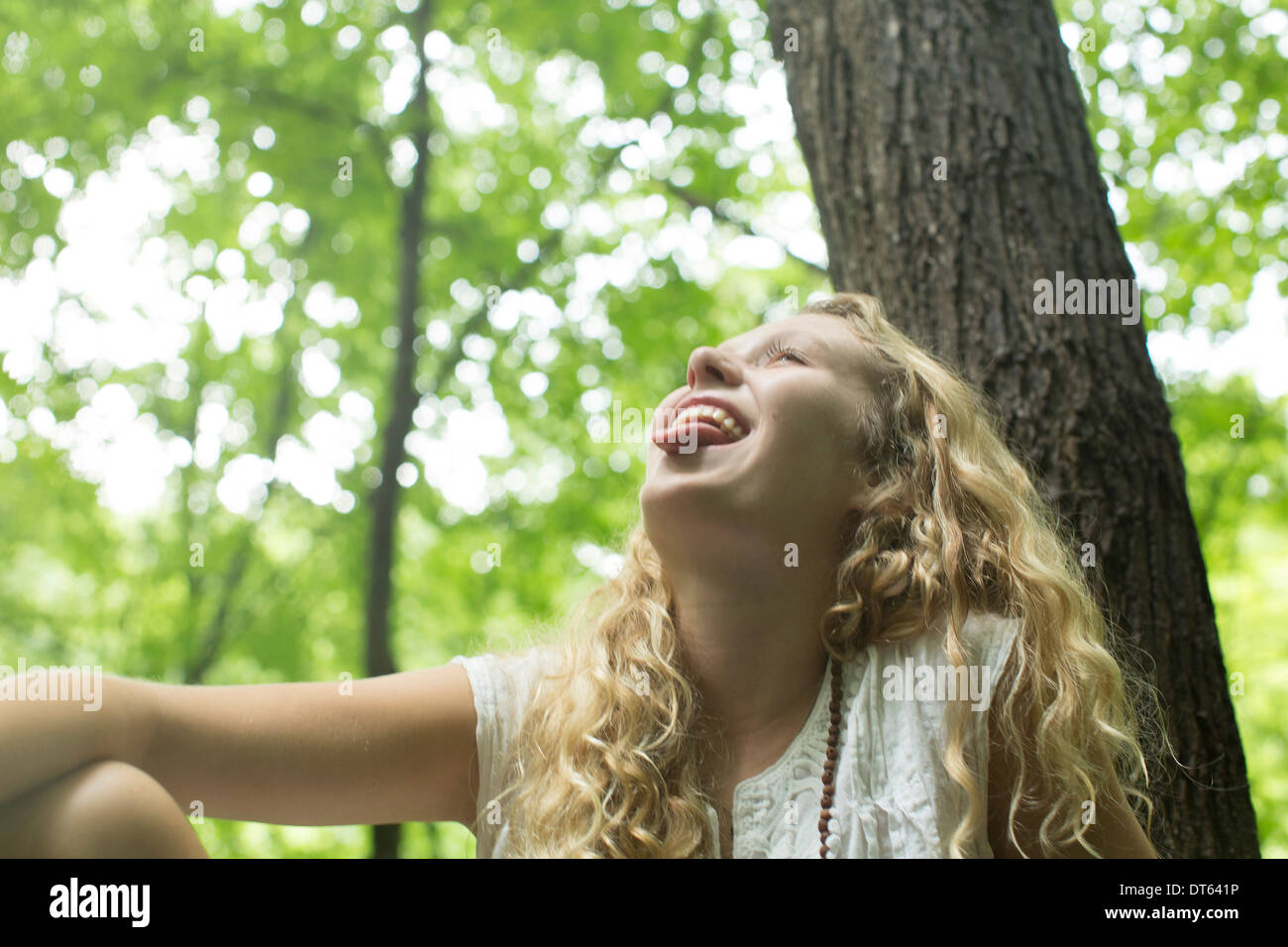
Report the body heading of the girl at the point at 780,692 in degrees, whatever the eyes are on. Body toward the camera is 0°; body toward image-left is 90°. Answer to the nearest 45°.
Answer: approximately 45°

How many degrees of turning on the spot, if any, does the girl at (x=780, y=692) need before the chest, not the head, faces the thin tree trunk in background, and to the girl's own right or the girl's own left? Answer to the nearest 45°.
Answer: approximately 135° to the girl's own right

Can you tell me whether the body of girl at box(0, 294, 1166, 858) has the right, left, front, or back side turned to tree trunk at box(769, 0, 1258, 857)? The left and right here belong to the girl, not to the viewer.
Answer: back
